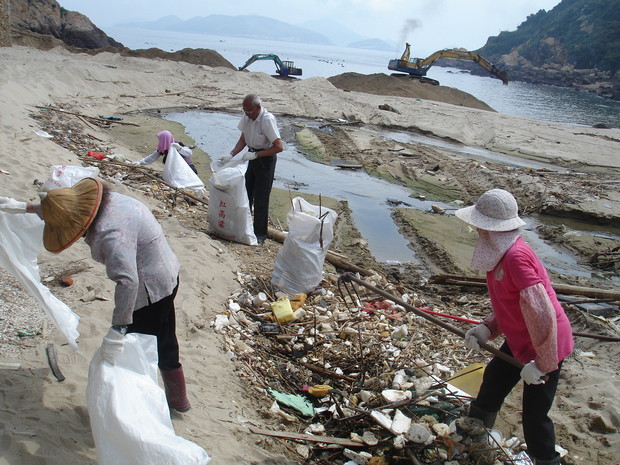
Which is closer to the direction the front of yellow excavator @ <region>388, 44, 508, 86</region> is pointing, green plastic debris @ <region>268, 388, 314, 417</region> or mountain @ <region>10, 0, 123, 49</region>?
the green plastic debris

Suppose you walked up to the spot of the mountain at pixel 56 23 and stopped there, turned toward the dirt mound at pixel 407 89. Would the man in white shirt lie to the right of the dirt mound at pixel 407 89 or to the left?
right

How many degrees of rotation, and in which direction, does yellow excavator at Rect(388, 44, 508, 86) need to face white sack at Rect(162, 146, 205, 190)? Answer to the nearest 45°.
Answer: approximately 90° to its right

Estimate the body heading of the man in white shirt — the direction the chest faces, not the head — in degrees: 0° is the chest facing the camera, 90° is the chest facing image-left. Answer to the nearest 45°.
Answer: approximately 45°

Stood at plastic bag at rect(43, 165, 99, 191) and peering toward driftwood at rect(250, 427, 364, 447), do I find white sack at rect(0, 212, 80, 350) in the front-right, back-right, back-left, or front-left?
front-right

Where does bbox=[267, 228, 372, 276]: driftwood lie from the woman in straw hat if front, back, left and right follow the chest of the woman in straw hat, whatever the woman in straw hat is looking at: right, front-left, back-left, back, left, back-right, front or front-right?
back-right

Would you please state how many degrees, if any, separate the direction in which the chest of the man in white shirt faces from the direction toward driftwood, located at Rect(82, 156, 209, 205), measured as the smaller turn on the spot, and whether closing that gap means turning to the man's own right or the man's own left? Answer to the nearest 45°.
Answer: approximately 90° to the man's own right

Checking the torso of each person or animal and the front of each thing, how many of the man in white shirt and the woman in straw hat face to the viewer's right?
0

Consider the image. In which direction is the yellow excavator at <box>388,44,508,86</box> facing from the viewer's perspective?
to the viewer's right

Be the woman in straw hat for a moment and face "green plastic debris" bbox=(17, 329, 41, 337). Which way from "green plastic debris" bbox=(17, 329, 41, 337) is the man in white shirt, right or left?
right

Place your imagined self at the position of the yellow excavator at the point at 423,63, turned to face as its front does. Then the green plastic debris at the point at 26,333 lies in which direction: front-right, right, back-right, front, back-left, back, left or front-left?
right

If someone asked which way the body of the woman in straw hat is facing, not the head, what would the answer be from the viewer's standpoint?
to the viewer's left

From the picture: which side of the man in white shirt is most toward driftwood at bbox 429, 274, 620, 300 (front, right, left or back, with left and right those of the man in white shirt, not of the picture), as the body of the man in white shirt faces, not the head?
left

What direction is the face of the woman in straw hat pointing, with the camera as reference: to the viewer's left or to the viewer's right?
to the viewer's left

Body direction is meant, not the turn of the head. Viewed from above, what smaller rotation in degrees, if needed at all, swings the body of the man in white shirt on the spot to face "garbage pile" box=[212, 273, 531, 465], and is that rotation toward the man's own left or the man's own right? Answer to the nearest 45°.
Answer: approximately 45° to the man's own left

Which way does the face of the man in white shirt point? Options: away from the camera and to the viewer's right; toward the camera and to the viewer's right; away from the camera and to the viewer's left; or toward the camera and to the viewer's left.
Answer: toward the camera and to the viewer's left
